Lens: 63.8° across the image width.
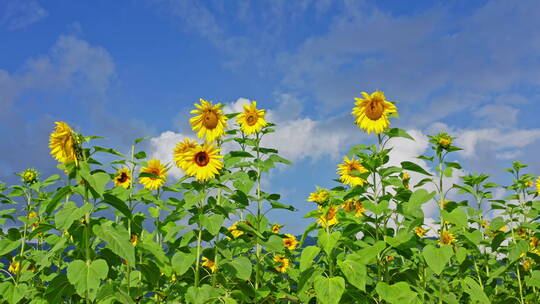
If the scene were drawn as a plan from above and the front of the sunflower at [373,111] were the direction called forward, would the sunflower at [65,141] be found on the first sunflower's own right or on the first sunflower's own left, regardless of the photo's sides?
on the first sunflower's own right

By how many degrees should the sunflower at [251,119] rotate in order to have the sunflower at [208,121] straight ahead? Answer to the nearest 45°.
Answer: approximately 45° to its right

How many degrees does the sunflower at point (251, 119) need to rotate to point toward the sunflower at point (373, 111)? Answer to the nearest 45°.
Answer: approximately 45° to its left

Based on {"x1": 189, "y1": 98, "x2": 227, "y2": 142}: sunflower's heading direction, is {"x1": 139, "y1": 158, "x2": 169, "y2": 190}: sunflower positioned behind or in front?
behind

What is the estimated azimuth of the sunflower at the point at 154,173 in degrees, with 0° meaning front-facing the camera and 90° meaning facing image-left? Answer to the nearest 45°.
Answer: approximately 0°

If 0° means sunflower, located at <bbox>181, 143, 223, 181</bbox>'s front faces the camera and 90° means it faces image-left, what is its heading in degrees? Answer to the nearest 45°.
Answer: approximately 0°

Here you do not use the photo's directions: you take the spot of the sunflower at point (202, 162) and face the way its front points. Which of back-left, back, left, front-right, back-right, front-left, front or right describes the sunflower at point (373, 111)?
left

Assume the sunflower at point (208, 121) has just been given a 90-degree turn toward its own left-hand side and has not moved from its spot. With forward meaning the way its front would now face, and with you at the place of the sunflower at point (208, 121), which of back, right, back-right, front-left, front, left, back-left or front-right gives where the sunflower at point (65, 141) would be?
back-right

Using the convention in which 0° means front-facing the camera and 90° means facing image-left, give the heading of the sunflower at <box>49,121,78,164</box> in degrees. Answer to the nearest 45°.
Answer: approximately 45°

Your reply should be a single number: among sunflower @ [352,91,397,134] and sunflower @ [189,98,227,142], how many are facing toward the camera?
2
